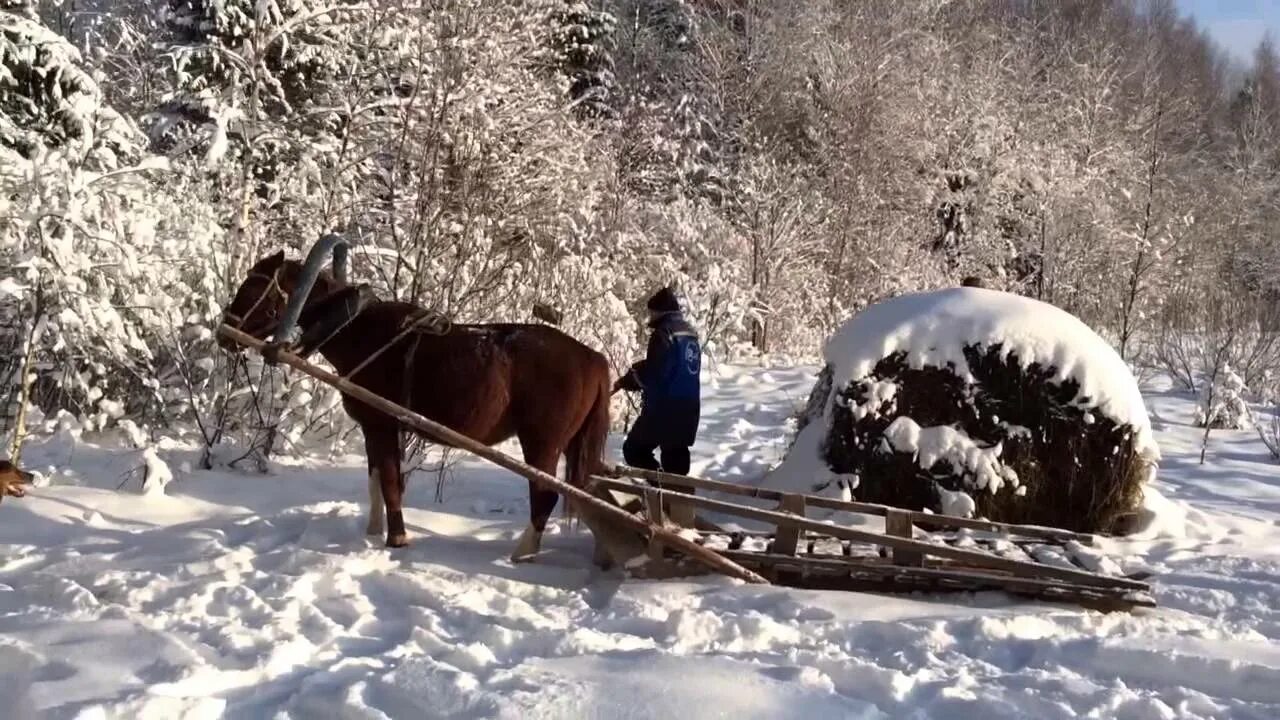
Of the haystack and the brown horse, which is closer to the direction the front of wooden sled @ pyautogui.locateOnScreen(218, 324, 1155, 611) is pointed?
the brown horse

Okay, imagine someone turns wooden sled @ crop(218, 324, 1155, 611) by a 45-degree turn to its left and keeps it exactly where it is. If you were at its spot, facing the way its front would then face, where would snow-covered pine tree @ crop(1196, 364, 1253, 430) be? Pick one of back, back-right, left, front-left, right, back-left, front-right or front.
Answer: back

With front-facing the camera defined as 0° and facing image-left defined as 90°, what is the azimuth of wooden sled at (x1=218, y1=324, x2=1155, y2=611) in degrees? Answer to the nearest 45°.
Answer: approximately 90°

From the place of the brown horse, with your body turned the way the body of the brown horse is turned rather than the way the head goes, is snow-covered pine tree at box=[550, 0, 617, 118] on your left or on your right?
on your right

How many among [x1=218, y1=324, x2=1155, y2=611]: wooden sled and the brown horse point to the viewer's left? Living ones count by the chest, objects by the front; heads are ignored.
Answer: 2

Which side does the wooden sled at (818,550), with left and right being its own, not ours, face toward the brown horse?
front

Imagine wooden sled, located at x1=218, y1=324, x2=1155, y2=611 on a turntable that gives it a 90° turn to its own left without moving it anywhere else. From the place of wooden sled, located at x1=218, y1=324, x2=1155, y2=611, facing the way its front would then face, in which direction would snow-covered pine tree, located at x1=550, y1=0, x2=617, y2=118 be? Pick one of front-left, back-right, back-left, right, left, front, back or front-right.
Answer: back

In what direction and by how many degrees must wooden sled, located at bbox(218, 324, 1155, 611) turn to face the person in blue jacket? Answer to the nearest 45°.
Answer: approximately 45° to its right

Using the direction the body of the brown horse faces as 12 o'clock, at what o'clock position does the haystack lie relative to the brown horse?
The haystack is roughly at 6 o'clock from the brown horse.

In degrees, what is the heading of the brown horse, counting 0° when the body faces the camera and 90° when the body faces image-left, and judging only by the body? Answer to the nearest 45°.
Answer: approximately 90°

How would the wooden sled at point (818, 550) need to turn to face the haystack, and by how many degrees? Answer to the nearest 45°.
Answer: approximately 135° to its right
